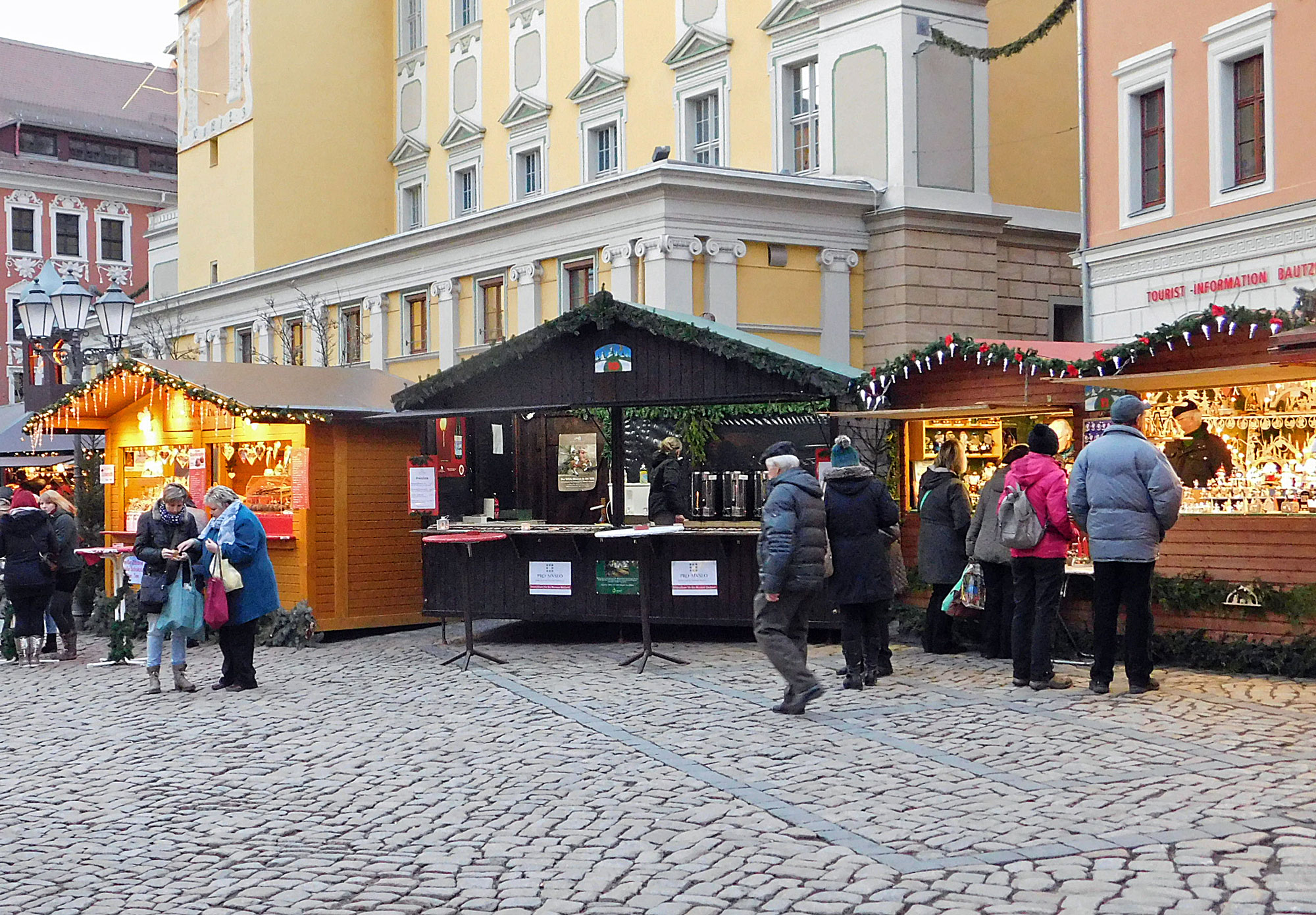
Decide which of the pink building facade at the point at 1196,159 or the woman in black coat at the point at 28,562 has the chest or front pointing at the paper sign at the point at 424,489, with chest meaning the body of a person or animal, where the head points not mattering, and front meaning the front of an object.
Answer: the pink building facade

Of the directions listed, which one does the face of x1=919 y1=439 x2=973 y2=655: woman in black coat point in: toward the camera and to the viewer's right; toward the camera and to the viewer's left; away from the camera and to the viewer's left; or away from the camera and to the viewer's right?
away from the camera and to the viewer's right

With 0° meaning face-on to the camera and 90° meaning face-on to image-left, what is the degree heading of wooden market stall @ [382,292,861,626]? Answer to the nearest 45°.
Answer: approximately 0°

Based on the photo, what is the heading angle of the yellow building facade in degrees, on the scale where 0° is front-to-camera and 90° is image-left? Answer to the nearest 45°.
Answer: approximately 45°

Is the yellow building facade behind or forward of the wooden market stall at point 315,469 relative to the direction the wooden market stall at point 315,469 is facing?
behind

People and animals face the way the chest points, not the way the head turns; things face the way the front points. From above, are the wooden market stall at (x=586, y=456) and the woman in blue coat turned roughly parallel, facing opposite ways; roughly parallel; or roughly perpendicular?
roughly perpendicular

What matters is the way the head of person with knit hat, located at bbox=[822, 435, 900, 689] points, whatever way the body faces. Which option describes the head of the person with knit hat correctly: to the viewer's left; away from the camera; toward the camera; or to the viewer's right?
away from the camera

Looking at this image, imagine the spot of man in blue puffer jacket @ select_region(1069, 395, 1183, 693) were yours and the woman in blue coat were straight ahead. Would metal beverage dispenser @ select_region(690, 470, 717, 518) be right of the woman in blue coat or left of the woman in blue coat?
right

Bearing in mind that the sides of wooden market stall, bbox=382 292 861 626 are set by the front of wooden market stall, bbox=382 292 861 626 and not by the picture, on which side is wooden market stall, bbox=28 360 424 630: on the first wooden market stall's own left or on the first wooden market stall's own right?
on the first wooden market stall's own right

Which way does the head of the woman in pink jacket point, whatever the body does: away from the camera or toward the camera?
away from the camera

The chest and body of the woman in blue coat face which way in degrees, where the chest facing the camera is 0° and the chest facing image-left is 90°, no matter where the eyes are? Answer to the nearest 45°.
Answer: approximately 90°

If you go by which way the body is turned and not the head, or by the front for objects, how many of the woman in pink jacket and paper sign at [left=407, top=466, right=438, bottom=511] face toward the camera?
1
